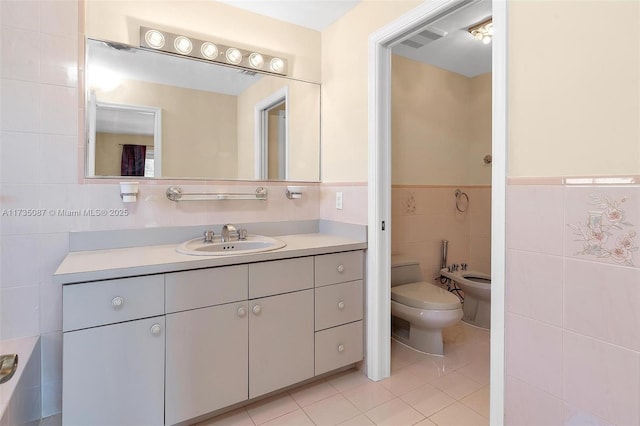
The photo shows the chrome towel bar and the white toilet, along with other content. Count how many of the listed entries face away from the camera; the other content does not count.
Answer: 0

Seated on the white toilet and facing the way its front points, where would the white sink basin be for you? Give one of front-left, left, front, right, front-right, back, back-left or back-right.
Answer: right

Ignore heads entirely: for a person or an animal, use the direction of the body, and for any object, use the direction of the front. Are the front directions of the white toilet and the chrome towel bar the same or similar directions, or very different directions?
same or similar directions

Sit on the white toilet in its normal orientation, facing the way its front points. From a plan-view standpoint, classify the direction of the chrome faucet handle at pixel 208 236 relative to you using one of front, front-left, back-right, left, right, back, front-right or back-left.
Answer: right

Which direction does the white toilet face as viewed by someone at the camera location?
facing the viewer and to the right of the viewer

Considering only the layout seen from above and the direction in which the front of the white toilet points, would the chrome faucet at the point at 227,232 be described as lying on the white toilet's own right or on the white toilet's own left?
on the white toilet's own right

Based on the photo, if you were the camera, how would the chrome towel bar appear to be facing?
facing the viewer

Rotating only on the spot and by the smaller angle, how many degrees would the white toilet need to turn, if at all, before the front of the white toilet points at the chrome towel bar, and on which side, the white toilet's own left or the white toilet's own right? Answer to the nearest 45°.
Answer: approximately 90° to the white toilet's own right

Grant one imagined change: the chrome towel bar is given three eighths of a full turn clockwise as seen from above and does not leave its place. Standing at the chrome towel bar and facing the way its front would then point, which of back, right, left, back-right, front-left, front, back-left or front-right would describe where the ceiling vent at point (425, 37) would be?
back-right

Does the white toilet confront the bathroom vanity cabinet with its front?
no

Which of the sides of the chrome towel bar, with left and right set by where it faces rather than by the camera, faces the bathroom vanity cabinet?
front
